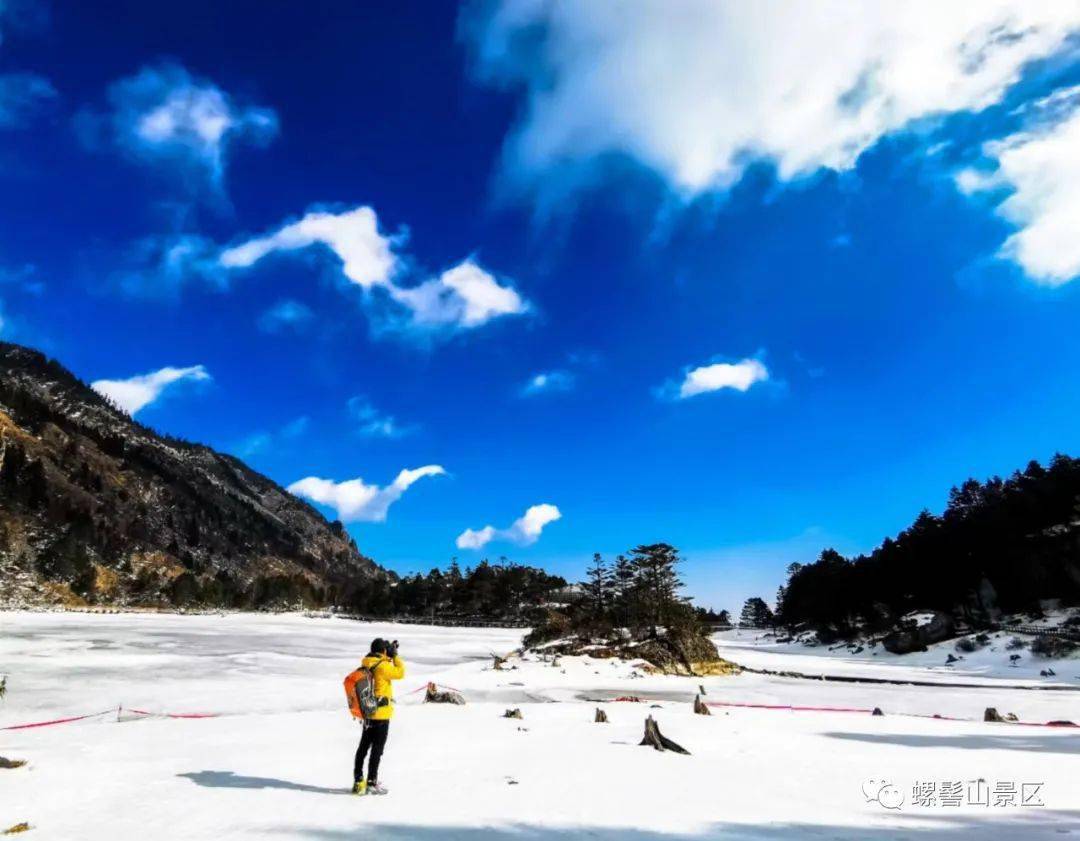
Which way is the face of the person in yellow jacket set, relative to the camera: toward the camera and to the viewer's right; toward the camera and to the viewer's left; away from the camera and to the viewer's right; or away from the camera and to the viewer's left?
away from the camera and to the viewer's right

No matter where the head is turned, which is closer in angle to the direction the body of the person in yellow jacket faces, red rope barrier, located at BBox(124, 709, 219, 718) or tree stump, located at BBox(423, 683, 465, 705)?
the tree stump

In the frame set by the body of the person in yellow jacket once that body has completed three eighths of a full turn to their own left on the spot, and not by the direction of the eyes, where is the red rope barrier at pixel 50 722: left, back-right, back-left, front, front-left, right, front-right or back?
front

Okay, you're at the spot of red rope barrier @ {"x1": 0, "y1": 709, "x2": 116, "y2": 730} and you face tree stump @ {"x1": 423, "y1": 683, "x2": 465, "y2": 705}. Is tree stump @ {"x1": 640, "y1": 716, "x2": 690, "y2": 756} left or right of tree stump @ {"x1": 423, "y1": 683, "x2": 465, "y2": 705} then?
right

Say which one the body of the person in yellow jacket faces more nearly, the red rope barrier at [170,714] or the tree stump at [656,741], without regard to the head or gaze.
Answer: the tree stump

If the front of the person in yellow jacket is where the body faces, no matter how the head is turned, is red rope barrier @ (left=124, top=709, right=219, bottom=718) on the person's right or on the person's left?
on the person's left
